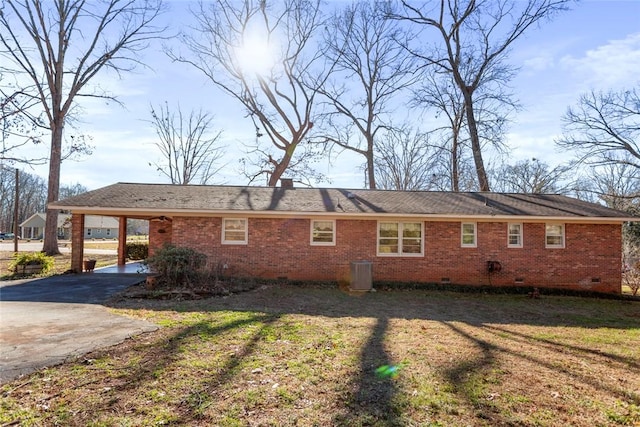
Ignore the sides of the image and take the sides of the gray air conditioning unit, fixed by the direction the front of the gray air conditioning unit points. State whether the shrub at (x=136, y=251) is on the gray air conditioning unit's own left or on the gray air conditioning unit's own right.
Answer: on the gray air conditioning unit's own right

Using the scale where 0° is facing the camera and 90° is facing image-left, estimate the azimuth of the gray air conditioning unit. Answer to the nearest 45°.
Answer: approximately 0°

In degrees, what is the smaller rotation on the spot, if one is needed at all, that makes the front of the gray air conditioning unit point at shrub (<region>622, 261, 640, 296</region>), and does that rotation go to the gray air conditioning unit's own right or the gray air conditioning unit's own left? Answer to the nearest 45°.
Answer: approximately 90° to the gray air conditioning unit's own left

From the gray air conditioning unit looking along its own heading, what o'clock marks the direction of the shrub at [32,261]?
The shrub is roughly at 3 o'clock from the gray air conditioning unit.
